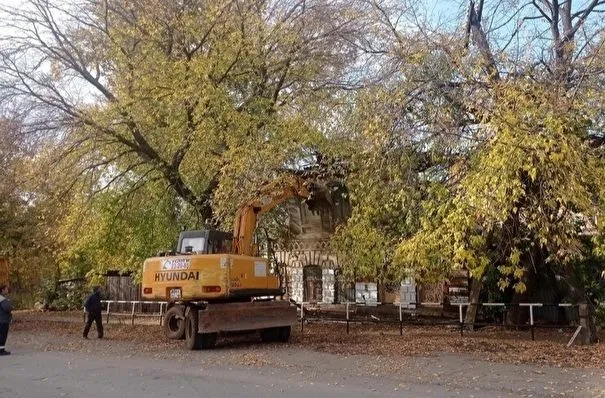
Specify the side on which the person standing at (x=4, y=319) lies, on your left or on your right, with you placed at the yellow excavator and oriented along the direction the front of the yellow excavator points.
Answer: on your left

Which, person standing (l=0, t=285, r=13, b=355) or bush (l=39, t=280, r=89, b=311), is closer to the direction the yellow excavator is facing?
the bush

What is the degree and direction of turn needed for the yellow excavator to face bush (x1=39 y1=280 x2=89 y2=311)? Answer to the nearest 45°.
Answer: approximately 90° to its left

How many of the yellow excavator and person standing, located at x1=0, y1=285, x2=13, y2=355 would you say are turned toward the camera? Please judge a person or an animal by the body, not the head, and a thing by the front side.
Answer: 0

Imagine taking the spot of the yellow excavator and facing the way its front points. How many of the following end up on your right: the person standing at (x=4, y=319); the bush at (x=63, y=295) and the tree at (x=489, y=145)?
1

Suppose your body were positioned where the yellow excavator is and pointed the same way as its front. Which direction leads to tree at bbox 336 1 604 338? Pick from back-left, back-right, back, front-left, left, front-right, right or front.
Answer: right

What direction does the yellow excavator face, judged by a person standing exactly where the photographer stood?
facing away from the viewer and to the right of the viewer

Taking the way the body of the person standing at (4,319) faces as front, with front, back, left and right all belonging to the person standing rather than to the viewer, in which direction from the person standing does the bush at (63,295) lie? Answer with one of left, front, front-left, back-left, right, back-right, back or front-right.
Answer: left

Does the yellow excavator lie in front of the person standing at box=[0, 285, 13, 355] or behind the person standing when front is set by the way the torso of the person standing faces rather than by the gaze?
in front

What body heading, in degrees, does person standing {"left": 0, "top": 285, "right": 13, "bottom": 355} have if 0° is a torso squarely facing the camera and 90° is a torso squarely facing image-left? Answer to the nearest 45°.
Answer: approximately 270°
